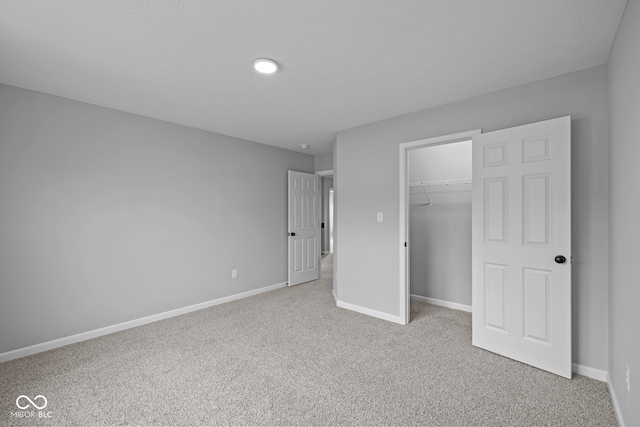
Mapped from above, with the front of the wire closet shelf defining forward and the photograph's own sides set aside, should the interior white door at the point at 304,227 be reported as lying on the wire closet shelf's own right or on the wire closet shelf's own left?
on the wire closet shelf's own right

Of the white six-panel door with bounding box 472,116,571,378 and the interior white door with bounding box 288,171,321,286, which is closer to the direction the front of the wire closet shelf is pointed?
the white six-panel door

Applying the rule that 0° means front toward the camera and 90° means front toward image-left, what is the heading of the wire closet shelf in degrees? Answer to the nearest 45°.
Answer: approximately 0°
